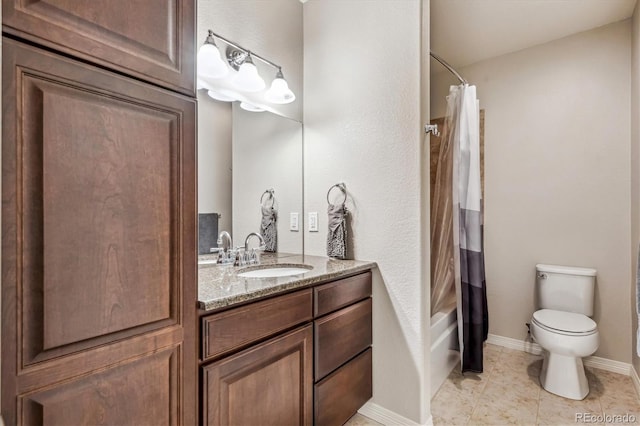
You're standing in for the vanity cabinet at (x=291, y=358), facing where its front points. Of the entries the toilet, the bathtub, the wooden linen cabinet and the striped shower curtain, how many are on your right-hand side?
1

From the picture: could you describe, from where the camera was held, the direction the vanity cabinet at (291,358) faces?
facing the viewer and to the right of the viewer

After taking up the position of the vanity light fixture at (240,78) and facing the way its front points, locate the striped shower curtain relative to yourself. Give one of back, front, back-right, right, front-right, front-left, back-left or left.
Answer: front-left

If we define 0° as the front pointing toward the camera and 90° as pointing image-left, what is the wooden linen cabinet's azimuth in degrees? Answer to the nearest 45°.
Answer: approximately 315°

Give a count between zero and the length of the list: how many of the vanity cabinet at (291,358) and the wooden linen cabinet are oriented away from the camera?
0

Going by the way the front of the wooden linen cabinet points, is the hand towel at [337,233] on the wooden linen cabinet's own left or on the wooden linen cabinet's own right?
on the wooden linen cabinet's own left

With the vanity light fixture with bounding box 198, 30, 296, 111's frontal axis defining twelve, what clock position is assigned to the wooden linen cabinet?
The wooden linen cabinet is roughly at 2 o'clock from the vanity light fixture.

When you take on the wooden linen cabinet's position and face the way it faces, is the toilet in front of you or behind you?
in front

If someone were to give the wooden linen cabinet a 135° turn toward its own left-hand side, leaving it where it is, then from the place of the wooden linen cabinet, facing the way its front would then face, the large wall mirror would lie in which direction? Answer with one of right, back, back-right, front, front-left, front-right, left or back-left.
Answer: front-right

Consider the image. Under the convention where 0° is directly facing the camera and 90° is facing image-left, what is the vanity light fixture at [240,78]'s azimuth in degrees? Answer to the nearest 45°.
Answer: approximately 315°

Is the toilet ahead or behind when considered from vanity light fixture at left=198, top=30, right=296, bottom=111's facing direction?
ahead
